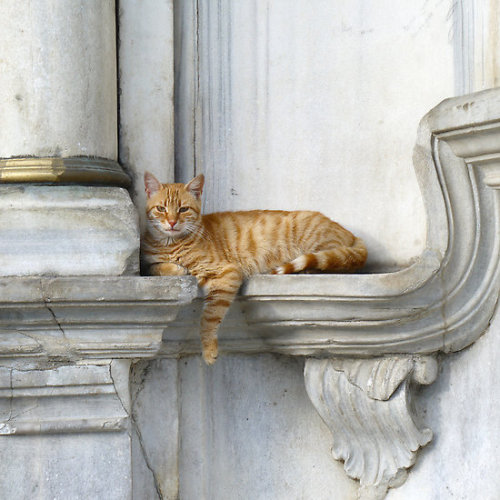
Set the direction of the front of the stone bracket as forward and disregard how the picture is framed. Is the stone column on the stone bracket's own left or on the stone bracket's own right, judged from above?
on the stone bracket's own right

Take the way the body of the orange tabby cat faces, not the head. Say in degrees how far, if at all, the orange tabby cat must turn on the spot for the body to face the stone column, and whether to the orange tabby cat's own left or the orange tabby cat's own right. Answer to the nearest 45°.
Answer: approximately 45° to the orange tabby cat's own left

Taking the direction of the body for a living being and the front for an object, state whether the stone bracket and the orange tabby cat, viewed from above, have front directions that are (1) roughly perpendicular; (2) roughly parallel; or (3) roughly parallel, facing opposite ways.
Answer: roughly perpendicular

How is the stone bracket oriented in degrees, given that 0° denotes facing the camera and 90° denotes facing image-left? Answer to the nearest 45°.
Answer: approximately 0°

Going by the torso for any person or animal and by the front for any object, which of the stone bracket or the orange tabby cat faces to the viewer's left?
the orange tabby cat

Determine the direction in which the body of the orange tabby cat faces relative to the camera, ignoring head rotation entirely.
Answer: to the viewer's left

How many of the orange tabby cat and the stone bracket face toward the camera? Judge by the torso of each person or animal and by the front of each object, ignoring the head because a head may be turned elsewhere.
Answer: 1
